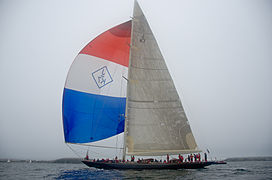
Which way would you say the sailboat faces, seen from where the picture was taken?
facing to the left of the viewer
